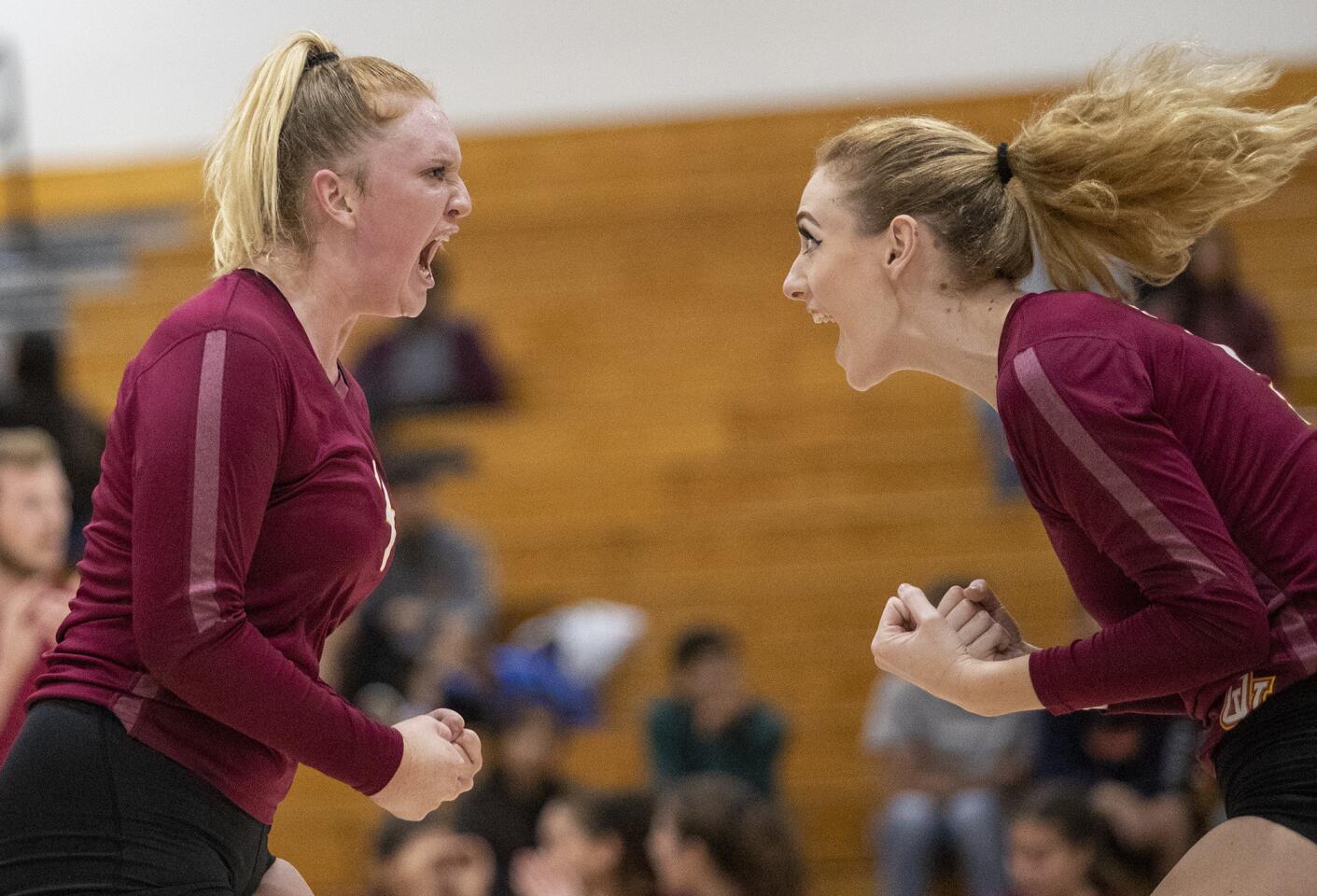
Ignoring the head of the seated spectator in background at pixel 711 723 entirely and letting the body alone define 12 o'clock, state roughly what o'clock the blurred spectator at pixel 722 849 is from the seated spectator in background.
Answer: The blurred spectator is roughly at 12 o'clock from the seated spectator in background.

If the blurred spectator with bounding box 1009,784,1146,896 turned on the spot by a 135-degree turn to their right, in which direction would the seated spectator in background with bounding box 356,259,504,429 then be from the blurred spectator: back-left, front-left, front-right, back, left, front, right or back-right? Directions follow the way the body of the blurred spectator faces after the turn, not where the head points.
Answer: front-left

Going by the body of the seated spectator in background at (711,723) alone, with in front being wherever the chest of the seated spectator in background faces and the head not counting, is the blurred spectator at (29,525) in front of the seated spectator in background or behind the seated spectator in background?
in front

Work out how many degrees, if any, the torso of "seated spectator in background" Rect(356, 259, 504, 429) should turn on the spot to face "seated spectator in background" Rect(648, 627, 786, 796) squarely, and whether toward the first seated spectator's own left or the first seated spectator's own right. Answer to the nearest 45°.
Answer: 0° — they already face them

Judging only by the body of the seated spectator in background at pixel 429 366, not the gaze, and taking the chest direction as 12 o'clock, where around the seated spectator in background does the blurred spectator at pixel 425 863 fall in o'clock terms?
The blurred spectator is roughly at 12 o'clock from the seated spectator in background.

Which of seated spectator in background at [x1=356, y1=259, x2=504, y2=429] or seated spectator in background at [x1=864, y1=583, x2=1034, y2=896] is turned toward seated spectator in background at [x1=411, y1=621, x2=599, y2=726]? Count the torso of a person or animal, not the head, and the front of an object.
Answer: seated spectator in background at [x1=356, y1=259, x2=504, y2=429]

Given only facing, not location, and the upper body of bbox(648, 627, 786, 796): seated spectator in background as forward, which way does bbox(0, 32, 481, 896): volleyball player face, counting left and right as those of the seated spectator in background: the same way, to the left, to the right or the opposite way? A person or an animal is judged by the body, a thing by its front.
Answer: to the left

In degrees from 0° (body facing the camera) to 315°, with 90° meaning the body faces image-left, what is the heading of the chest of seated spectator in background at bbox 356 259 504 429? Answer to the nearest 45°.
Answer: approximately 0°

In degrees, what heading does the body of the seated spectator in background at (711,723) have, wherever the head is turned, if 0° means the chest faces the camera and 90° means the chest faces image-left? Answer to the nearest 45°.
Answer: approximately 0°

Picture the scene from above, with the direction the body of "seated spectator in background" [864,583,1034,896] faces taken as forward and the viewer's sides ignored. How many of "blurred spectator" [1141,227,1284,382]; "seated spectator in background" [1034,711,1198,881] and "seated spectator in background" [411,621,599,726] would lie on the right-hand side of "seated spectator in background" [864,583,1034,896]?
1

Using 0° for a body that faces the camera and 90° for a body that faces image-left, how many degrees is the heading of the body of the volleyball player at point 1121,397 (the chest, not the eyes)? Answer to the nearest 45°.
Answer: approximately 90°

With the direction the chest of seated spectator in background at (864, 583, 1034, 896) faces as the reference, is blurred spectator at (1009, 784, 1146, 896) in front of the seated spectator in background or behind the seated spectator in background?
in front
